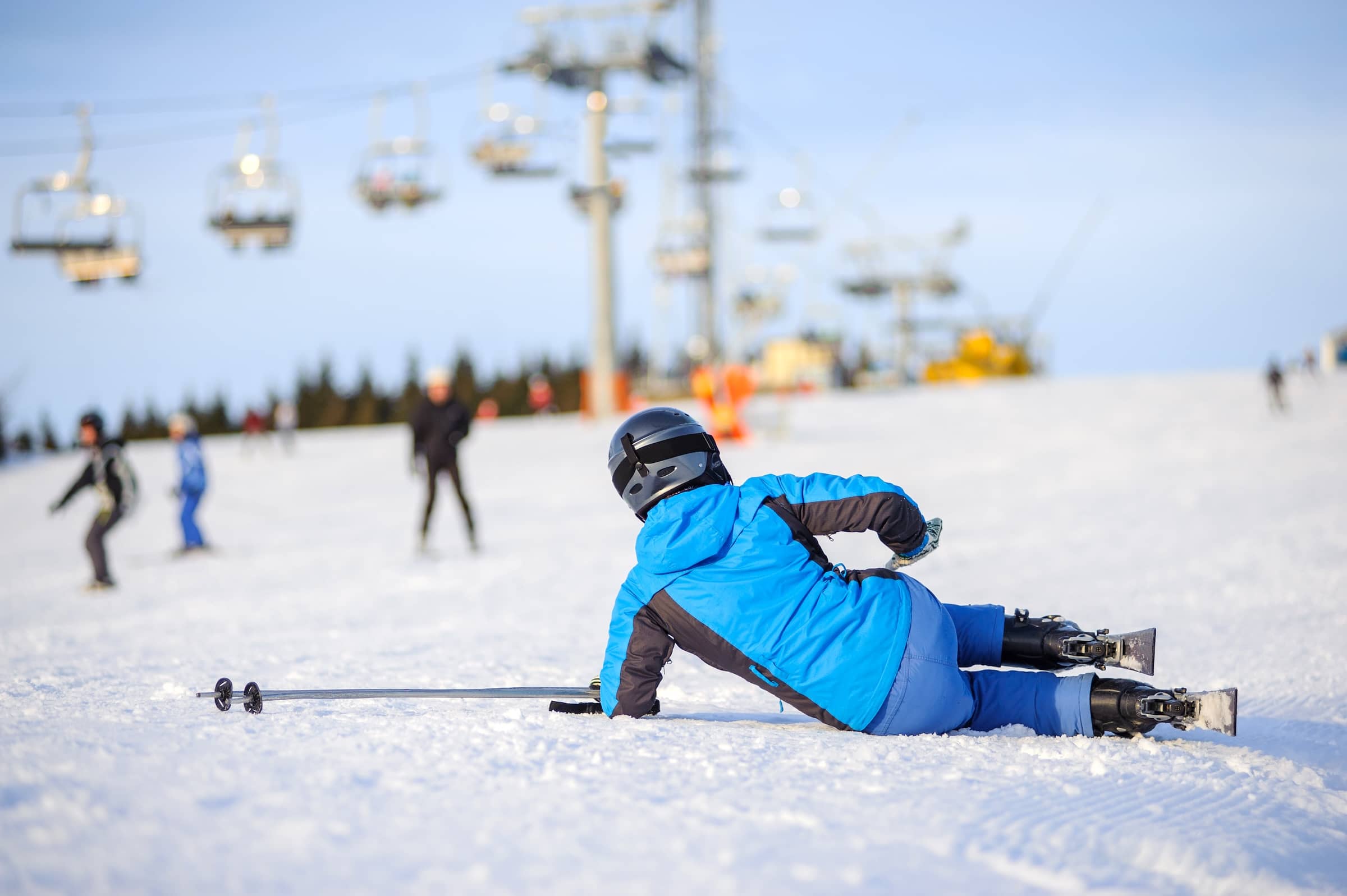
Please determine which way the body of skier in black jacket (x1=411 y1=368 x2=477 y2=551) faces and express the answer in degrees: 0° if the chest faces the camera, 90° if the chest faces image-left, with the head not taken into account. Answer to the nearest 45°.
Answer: approximately 0°

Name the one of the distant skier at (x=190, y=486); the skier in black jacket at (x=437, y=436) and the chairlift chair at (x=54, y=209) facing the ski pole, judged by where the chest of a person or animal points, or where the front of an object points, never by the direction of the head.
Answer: the skier in black jacket
